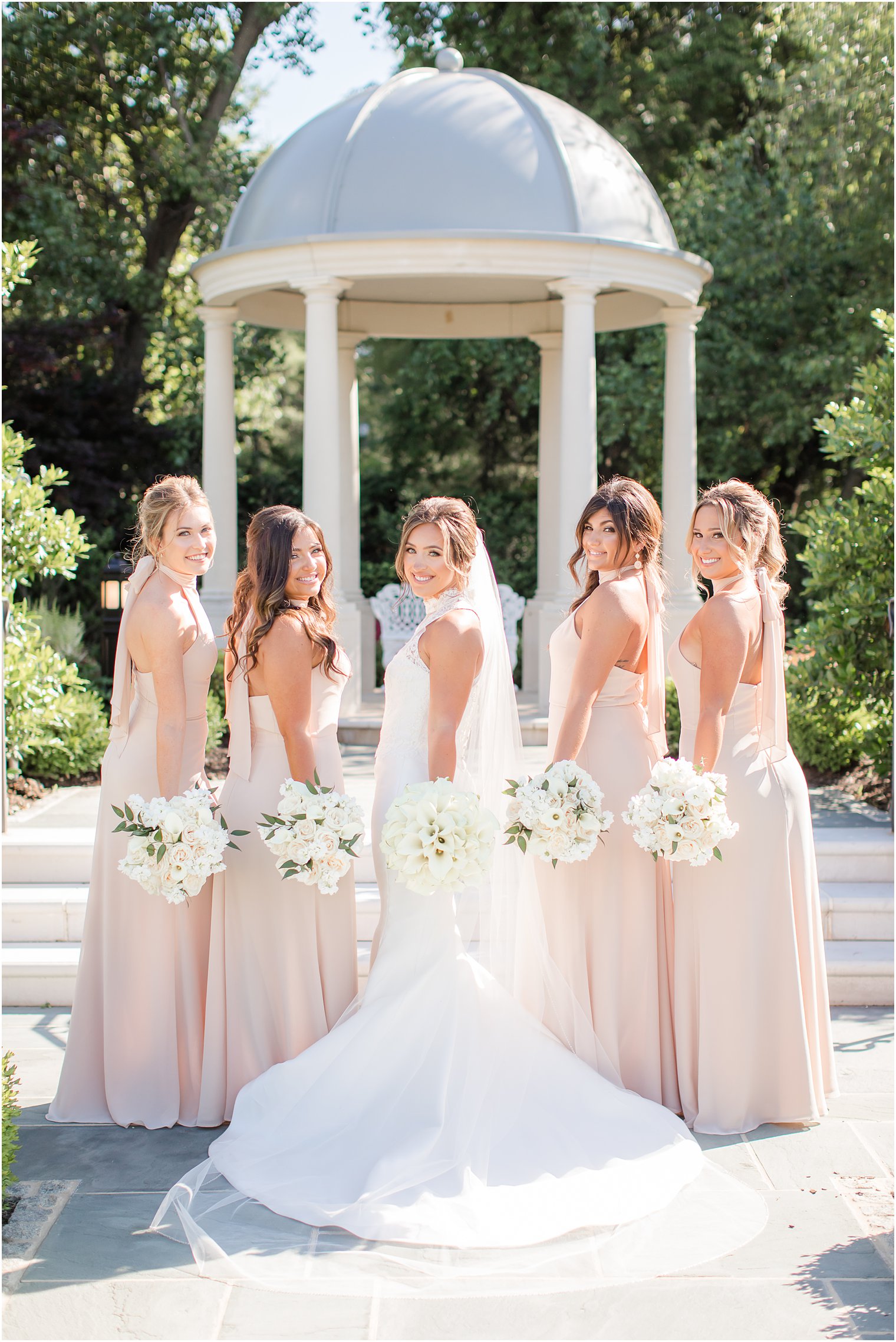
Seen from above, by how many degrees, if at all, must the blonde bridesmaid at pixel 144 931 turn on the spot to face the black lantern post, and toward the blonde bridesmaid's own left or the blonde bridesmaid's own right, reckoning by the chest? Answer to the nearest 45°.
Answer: approximately 90° to the blonde bridesmaid's own left

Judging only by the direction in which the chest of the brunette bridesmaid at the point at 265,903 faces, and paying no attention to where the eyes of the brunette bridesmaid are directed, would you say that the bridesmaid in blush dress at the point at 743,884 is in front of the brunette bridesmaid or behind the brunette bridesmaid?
in front

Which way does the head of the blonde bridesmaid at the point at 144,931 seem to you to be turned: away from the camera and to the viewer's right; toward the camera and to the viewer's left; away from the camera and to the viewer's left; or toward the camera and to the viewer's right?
toward the camera and to the viewer's right

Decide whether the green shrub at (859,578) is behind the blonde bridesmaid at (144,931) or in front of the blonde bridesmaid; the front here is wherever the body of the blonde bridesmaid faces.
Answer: in front

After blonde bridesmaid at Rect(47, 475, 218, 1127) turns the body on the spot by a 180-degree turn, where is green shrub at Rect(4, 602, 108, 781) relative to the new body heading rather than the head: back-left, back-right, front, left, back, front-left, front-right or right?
right

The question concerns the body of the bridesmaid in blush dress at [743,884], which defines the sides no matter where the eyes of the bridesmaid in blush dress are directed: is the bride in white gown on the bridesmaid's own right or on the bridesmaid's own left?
on the bridesmaid's own left

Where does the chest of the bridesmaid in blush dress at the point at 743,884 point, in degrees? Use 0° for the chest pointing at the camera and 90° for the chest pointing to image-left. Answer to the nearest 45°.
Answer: approximately 135°
